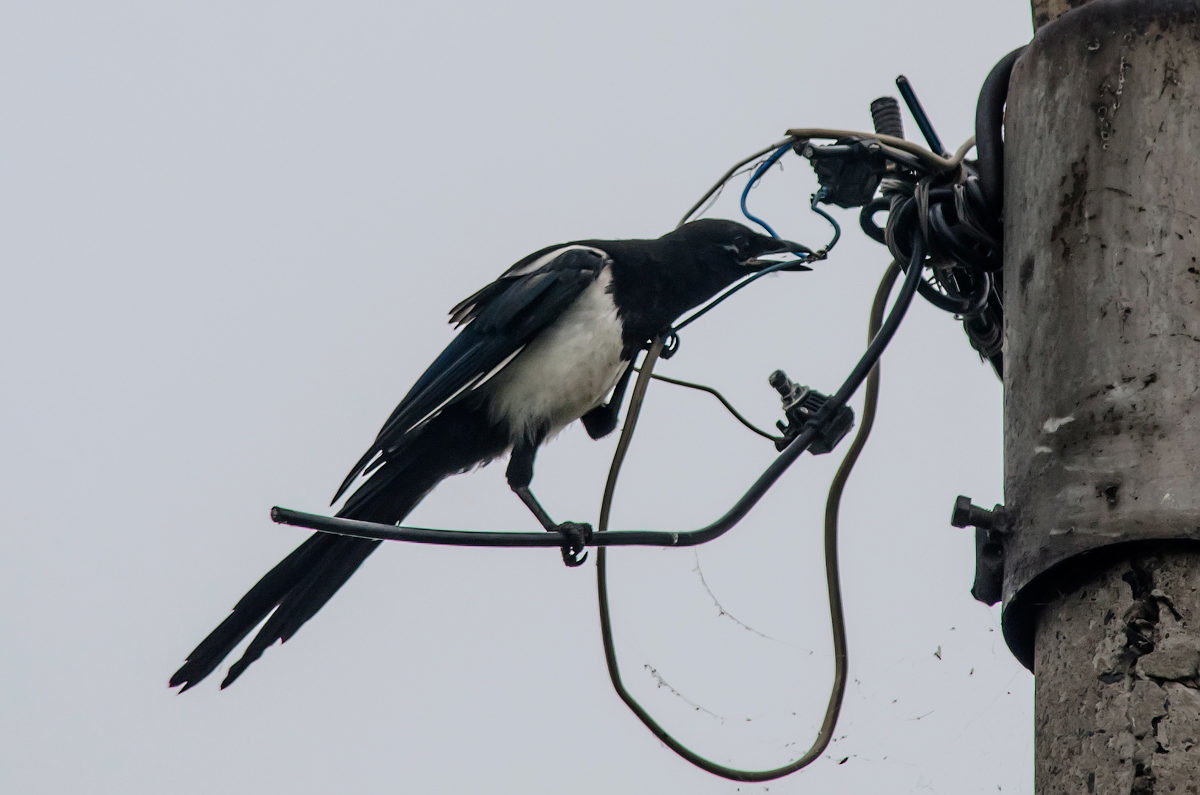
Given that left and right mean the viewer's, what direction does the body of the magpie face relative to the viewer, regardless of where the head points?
facing to the right of the viewer
